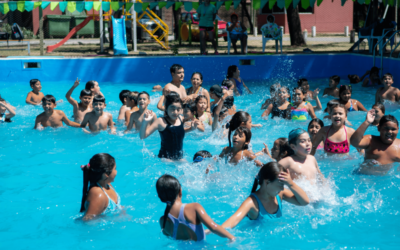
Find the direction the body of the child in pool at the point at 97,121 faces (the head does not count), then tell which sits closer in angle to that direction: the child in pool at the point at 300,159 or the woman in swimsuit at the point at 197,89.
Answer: the child in pool

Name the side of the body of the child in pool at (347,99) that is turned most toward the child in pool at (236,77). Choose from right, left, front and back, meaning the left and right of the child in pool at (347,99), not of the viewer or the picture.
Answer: right

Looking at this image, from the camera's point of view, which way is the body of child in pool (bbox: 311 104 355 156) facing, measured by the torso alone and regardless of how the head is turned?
toward the camera

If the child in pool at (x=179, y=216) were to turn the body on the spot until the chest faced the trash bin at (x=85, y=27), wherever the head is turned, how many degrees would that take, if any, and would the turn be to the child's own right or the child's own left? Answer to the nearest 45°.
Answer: approximately 45° to the child's own left

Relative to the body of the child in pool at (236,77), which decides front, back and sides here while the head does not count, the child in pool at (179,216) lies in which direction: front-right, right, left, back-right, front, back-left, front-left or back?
front-right

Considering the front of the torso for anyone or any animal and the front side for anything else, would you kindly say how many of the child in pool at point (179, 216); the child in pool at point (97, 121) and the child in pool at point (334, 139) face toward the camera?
2

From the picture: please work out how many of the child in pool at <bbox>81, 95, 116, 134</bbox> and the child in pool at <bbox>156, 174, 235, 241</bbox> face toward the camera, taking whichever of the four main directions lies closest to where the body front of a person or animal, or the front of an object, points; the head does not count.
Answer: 1

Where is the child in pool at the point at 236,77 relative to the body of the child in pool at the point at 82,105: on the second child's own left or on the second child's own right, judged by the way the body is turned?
on the second child's own left

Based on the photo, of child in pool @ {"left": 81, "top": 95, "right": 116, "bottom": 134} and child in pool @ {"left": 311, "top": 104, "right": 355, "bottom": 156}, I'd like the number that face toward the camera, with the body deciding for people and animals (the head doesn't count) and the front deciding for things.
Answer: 2

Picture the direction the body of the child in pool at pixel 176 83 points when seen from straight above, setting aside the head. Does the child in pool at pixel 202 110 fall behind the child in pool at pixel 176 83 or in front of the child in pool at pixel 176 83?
in front

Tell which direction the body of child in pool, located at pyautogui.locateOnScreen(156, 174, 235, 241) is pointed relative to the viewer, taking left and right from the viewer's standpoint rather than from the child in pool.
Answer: facing away from the viewer and to the right of the viewer

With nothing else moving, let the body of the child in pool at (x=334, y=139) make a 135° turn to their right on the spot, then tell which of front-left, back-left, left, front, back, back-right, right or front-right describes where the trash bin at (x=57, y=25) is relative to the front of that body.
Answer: front

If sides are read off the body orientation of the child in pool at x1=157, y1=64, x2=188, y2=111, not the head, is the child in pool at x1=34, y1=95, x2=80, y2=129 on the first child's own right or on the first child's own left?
on the first child's own right
